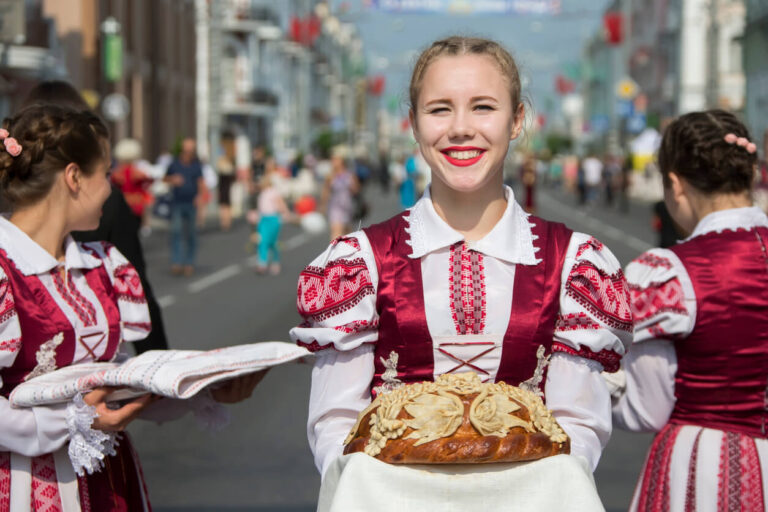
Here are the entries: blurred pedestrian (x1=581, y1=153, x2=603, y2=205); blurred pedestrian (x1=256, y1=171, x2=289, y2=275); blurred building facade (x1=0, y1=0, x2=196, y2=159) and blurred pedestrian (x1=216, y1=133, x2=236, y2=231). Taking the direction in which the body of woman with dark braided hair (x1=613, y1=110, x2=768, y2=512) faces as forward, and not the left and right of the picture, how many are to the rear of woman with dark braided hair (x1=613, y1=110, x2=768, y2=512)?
0

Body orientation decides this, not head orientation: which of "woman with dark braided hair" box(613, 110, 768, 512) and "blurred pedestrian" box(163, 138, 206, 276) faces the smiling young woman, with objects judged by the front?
the blurred pedestrian

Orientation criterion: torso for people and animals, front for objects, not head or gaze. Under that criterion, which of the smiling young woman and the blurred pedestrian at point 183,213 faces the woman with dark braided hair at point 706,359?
the blurred pedestrian

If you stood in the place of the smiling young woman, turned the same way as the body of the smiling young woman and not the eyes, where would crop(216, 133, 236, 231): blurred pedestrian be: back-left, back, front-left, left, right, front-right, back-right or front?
back

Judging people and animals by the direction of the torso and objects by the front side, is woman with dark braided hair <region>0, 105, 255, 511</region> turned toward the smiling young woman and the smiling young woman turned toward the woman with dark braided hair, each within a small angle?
no

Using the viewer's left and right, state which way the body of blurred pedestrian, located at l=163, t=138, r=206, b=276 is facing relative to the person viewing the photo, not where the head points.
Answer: facing the viewer

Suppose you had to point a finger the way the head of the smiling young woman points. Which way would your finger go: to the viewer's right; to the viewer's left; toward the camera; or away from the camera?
toward the camera

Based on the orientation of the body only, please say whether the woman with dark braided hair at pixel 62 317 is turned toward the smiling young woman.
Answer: yes

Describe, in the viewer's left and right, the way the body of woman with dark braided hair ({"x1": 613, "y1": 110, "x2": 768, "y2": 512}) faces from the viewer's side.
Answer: facing away from the viewer and to the left of the viewer

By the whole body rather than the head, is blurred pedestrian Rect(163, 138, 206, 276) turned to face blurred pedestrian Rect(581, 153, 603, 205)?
no

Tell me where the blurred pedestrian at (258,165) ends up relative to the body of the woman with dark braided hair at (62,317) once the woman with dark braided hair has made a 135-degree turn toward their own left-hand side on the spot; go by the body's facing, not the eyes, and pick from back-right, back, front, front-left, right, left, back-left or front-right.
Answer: front

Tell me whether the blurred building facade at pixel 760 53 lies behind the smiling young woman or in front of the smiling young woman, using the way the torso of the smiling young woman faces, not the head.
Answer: behind

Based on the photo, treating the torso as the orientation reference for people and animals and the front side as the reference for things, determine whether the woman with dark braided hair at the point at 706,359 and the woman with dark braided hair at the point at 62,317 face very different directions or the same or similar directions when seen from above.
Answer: very different directions

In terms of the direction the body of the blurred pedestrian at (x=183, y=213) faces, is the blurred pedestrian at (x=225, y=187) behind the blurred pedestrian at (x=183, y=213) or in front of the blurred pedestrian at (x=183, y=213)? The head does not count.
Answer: behind

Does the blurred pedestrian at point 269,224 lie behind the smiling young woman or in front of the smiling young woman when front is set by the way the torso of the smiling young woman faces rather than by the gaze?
behind

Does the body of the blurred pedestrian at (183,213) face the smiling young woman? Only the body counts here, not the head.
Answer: yes

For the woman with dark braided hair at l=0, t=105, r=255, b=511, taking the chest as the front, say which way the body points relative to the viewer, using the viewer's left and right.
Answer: facing the viewer and to the right of the viewer

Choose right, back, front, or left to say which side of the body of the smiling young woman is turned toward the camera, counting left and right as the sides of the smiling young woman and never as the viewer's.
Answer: front

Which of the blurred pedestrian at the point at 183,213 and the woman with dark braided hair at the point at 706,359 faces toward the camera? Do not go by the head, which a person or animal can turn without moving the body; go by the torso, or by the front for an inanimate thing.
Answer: the blurred pedestrian

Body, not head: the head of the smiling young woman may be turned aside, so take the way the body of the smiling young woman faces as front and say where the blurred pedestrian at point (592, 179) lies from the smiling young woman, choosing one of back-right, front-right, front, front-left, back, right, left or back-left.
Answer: back
